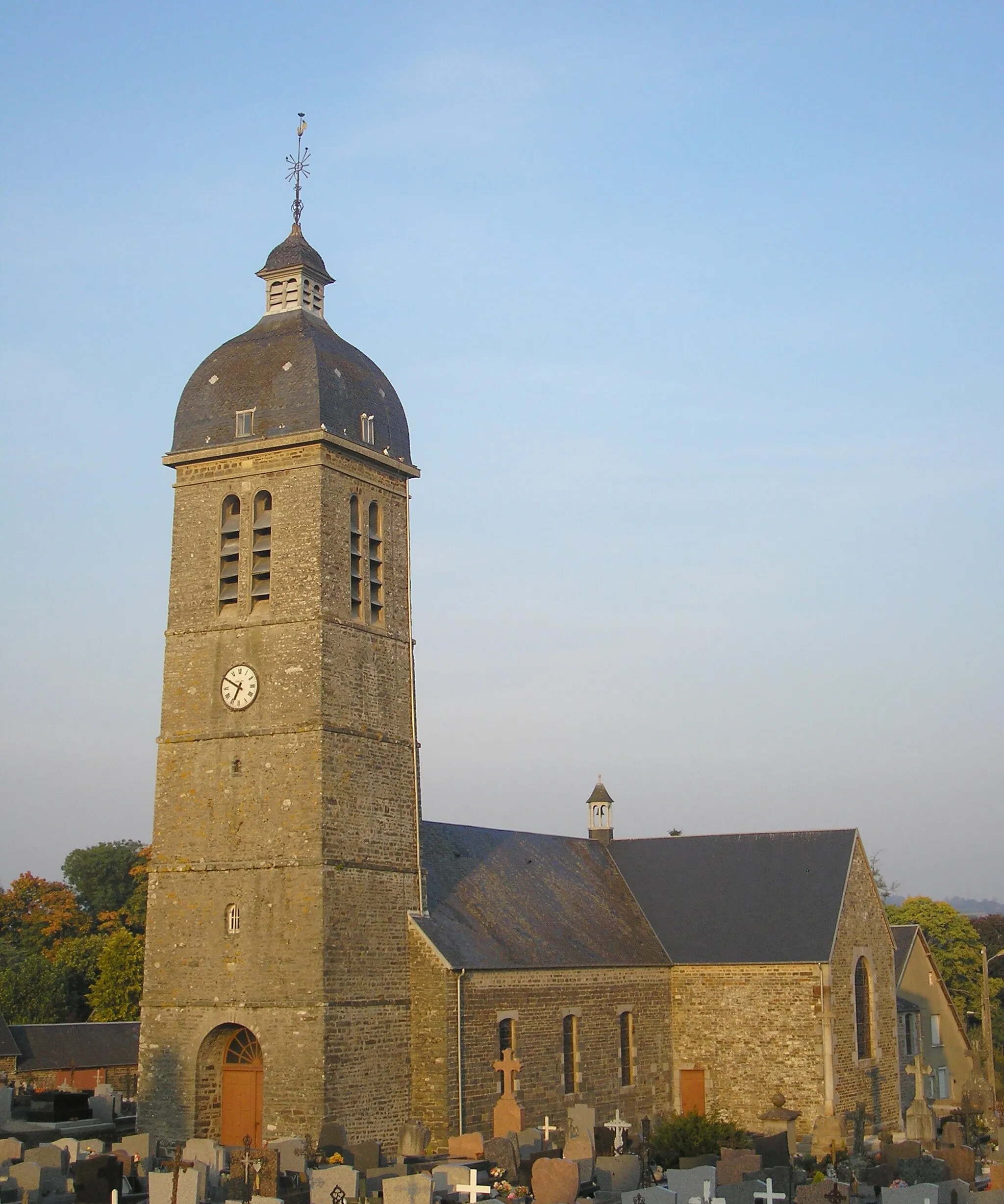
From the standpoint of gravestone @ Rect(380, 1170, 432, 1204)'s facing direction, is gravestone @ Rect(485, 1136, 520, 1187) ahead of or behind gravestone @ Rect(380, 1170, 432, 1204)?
behind

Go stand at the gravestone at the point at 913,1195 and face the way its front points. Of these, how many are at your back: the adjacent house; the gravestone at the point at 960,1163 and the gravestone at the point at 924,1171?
3

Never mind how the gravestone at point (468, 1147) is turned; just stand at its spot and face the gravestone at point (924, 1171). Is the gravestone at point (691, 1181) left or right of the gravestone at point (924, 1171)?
right

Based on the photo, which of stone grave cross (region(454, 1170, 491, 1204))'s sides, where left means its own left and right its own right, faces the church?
back

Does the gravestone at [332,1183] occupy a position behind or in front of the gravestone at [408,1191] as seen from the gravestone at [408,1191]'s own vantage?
behind

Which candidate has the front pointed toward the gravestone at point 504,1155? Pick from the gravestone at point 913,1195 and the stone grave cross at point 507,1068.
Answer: the stone grave cross

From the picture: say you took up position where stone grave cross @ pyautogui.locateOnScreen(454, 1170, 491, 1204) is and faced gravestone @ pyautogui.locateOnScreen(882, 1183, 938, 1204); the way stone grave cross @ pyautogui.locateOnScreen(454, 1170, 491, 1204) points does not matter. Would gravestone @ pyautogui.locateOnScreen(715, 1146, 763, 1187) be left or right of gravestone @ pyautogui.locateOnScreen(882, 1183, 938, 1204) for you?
left

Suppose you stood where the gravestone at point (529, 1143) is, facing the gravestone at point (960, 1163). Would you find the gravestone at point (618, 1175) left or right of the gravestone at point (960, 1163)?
right

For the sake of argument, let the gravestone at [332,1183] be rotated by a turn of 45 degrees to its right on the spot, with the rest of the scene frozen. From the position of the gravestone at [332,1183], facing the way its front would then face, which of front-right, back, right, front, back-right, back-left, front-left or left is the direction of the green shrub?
back

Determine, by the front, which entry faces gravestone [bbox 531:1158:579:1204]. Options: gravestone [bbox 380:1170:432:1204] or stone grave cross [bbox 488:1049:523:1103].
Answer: the stone grave cross
